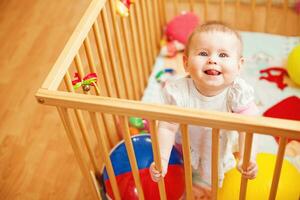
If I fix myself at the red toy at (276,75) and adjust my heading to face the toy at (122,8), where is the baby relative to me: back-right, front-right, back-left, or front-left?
front-left

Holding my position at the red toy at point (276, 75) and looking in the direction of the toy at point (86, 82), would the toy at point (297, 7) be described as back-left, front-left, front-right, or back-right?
back-right

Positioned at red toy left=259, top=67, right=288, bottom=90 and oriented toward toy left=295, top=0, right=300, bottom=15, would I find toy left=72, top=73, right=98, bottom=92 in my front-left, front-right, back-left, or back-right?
back-left

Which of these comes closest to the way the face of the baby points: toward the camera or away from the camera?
toward the camera

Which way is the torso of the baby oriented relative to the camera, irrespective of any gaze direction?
toward the camera

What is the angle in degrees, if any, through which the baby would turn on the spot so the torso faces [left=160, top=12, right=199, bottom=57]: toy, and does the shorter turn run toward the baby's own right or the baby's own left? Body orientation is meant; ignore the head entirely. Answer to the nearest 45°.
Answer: approximately 180°

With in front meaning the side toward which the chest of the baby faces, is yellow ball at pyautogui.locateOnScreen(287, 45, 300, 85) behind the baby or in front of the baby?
behind

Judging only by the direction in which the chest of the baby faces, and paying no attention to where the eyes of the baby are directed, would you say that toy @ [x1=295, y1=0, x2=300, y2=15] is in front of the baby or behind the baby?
behind
